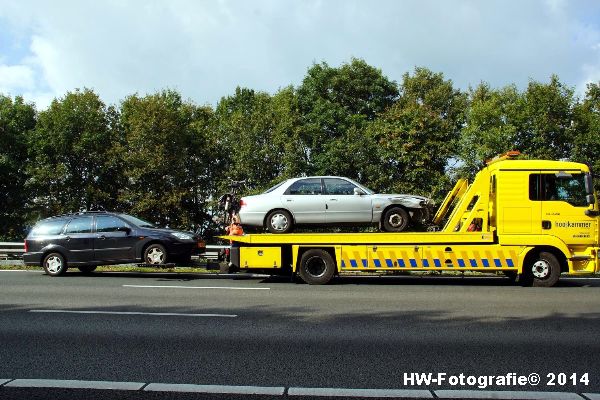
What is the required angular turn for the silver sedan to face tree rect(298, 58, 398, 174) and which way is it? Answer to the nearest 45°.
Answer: approximately 90° to its left

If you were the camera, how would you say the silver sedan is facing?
facing to the right of the viewer

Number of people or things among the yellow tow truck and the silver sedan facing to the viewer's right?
2

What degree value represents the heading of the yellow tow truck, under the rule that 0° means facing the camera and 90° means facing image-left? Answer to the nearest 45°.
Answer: approximately 270°

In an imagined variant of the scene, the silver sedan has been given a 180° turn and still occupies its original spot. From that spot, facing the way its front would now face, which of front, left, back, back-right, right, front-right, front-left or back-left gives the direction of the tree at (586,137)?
back-right

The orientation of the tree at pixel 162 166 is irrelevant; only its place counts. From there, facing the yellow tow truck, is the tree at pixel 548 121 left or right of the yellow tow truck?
left

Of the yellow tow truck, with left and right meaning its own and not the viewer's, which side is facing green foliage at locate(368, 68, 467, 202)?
left

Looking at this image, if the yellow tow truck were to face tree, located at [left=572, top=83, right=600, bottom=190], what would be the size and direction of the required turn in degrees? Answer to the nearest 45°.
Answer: approximately 90° to its left

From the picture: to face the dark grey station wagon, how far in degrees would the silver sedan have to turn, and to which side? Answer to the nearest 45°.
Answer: approximately 180°

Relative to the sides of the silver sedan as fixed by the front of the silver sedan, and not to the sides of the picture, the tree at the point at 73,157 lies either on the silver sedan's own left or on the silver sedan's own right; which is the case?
on the silver sedan's own left
